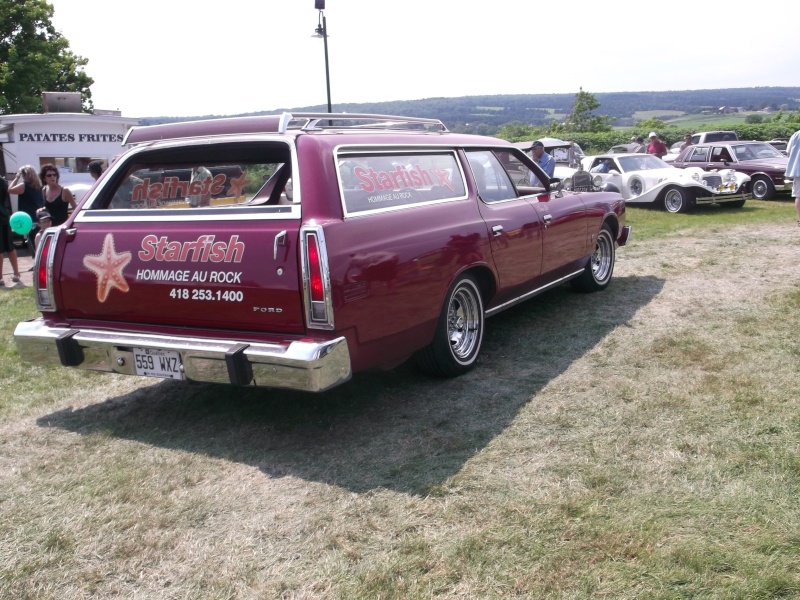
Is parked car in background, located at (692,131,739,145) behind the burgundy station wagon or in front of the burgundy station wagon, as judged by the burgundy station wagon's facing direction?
in front

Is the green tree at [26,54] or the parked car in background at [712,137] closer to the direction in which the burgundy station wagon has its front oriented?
the parked car in background

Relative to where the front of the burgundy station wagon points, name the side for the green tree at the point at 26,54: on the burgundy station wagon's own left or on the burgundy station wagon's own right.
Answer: on the burgundy station wagon's own left

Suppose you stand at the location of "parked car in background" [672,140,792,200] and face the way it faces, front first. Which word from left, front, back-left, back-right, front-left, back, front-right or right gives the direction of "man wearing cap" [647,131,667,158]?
back

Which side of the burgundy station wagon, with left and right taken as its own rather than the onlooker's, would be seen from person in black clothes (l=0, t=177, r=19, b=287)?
left

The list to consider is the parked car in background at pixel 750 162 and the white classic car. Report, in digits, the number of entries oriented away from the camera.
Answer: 0

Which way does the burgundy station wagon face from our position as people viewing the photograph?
facing away from the viewer and to the right of the viewer

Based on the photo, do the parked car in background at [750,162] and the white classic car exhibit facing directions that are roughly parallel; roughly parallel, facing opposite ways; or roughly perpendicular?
roughly parallel

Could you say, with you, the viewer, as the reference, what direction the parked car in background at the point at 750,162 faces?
facing the viewer and to the right of the viewer

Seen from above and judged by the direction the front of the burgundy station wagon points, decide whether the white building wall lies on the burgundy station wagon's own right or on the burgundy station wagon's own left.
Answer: on the burgundy station wagon's own left
